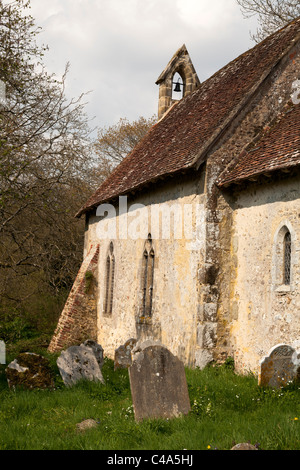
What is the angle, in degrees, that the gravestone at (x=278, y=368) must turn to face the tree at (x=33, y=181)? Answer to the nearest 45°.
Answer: approximately 135° to its right

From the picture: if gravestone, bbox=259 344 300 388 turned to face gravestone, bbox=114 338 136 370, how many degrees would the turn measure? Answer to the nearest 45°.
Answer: approximately 135° to its right

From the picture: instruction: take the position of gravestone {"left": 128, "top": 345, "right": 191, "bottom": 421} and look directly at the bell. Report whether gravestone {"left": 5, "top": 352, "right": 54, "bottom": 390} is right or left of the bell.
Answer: left

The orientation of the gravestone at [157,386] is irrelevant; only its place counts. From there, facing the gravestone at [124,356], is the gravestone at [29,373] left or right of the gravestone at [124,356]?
left

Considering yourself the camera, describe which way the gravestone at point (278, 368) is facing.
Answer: facing the viewer

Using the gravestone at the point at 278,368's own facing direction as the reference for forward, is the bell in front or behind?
behind

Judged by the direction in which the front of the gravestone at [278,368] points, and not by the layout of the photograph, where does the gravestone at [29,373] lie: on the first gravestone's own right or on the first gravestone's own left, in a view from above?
on the first gravestone's own right

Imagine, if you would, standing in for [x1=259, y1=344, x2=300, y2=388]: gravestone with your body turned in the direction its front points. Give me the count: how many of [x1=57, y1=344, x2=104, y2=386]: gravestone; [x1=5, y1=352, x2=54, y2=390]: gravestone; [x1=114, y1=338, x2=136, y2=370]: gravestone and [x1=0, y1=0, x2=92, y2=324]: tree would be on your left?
0

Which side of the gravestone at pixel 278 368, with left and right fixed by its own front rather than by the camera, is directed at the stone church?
back
